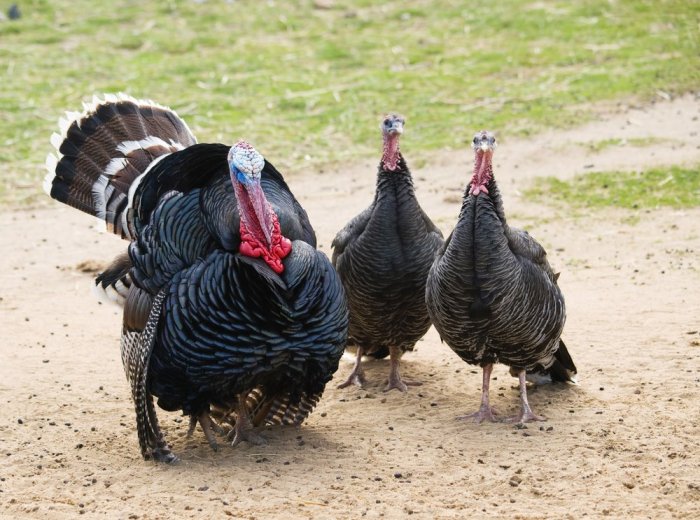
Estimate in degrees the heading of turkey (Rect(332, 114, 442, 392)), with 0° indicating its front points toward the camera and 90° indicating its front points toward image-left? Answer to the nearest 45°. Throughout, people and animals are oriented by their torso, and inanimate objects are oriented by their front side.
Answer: approximately 0°

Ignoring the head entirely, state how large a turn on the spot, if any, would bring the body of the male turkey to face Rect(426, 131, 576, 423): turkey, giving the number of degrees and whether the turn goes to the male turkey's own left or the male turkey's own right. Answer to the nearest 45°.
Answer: approximately 45° to the male turkey's own left

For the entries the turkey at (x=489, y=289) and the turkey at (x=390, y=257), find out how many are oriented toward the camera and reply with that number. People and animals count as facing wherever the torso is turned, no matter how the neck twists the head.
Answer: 2

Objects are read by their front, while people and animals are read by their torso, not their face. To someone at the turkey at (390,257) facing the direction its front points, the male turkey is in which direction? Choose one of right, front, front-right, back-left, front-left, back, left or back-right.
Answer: front-right

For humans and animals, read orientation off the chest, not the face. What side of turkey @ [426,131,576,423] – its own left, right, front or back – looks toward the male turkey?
right

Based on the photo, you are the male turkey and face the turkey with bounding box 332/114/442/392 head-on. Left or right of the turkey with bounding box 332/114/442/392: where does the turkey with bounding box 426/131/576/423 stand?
right

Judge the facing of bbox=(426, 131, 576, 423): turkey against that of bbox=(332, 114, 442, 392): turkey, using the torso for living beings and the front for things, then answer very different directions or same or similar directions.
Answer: same or similar directions

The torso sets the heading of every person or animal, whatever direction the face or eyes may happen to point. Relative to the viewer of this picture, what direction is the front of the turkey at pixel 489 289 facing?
facing the viewer

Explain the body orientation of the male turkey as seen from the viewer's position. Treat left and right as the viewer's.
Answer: facing the viewer and to the right of the viewer

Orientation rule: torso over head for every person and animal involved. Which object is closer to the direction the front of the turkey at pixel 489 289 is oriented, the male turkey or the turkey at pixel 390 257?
the male turkey

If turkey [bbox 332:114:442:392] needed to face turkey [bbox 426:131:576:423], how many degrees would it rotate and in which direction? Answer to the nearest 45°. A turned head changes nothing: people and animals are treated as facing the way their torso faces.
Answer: approximately 45° to its left
